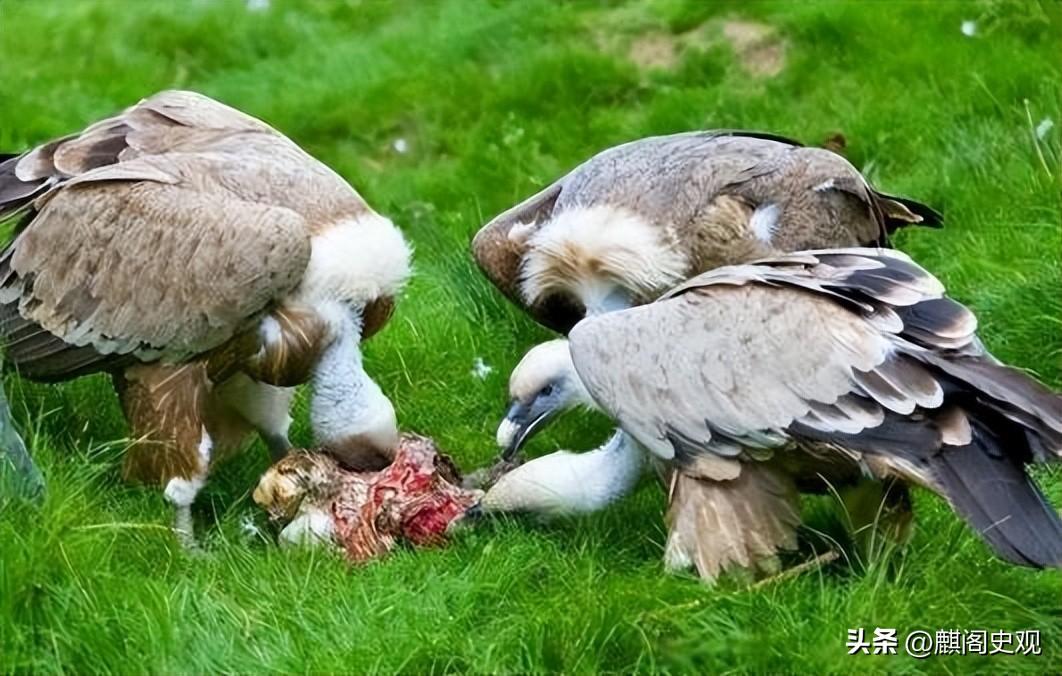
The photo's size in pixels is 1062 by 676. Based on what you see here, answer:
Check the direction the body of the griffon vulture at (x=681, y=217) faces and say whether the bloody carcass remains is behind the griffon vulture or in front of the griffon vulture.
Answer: in front

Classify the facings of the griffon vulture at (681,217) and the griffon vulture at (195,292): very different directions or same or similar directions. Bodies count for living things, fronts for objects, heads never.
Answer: very different directions

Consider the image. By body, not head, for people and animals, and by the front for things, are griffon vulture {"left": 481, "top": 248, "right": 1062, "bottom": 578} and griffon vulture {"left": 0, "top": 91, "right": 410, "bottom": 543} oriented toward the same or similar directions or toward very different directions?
very different directions

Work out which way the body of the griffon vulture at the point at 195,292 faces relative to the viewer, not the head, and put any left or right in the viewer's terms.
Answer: facing to the right of the viewer

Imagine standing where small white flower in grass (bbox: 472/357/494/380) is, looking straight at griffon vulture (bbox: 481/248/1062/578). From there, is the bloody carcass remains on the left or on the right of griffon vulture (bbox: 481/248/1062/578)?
right

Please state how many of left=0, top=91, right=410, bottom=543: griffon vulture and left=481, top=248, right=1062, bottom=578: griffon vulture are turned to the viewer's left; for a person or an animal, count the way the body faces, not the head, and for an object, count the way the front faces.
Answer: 1

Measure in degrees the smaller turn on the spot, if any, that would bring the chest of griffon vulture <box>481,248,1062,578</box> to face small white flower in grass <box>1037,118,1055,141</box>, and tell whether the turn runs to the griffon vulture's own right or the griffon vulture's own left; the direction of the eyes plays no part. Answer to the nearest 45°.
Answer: approximately 90° to the griffon vulture's own right

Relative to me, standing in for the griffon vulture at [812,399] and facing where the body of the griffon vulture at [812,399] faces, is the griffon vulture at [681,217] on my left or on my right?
on my right

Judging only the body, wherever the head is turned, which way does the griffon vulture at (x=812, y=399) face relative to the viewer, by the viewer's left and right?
facing to the left of the viewer

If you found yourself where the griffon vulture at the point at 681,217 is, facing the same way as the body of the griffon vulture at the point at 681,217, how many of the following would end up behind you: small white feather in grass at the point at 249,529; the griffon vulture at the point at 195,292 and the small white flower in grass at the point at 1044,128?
1

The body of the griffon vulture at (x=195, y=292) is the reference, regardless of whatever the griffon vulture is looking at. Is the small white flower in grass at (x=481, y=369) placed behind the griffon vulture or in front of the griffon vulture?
in front

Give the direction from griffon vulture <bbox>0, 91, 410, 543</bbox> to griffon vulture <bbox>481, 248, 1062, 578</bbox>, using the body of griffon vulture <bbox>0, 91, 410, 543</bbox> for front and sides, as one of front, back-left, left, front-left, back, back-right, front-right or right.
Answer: front-right

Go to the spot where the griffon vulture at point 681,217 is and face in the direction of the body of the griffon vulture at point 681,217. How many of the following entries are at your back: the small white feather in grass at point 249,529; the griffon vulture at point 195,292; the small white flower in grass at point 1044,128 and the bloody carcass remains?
1

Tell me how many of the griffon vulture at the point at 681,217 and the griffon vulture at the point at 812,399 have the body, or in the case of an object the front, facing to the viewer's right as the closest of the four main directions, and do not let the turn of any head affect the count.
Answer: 0

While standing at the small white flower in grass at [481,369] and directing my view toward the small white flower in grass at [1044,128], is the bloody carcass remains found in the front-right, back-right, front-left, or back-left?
back-right
